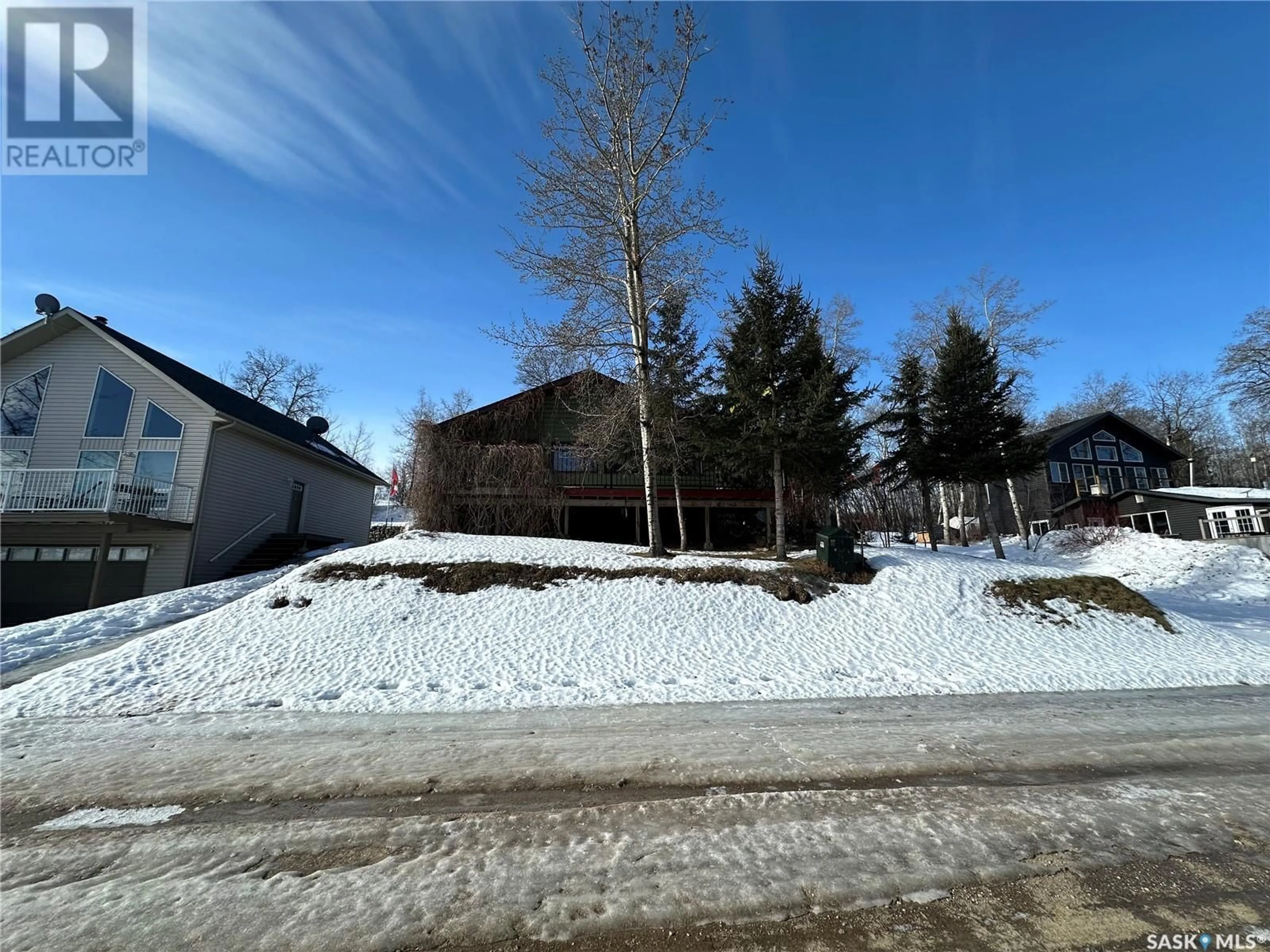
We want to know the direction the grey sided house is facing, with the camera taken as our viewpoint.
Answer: facing the viewer and to the left of the viewer

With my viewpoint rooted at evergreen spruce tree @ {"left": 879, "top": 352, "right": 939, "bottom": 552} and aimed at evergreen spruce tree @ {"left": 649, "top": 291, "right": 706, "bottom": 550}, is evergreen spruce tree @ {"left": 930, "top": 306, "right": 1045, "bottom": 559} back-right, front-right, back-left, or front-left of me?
back-left

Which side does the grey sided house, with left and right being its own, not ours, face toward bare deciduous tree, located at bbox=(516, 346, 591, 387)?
left

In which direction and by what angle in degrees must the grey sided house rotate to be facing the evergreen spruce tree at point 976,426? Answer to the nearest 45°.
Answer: approximately 90° to its left

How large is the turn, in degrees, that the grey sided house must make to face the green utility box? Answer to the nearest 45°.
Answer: approximately 90° to its left

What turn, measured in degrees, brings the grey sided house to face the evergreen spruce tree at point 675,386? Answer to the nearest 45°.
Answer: approximately 90° to its left

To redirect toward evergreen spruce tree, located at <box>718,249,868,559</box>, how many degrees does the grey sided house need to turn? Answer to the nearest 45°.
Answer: approximately 90° to its left

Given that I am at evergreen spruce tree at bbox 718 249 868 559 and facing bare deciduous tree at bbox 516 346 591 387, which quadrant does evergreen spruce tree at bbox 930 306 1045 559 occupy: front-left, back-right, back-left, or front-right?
back-right

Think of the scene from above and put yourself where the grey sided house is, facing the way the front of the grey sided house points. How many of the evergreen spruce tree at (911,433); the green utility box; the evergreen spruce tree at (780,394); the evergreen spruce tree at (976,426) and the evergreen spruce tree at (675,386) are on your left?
5
